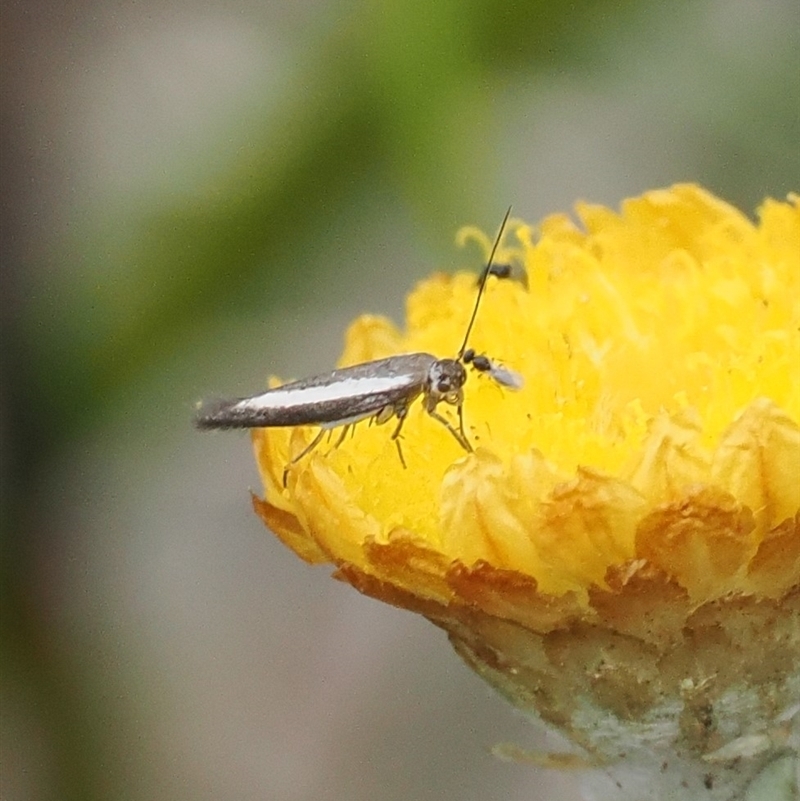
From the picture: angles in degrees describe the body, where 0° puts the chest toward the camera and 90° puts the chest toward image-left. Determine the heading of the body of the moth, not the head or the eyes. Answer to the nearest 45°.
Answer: approximately 270°
